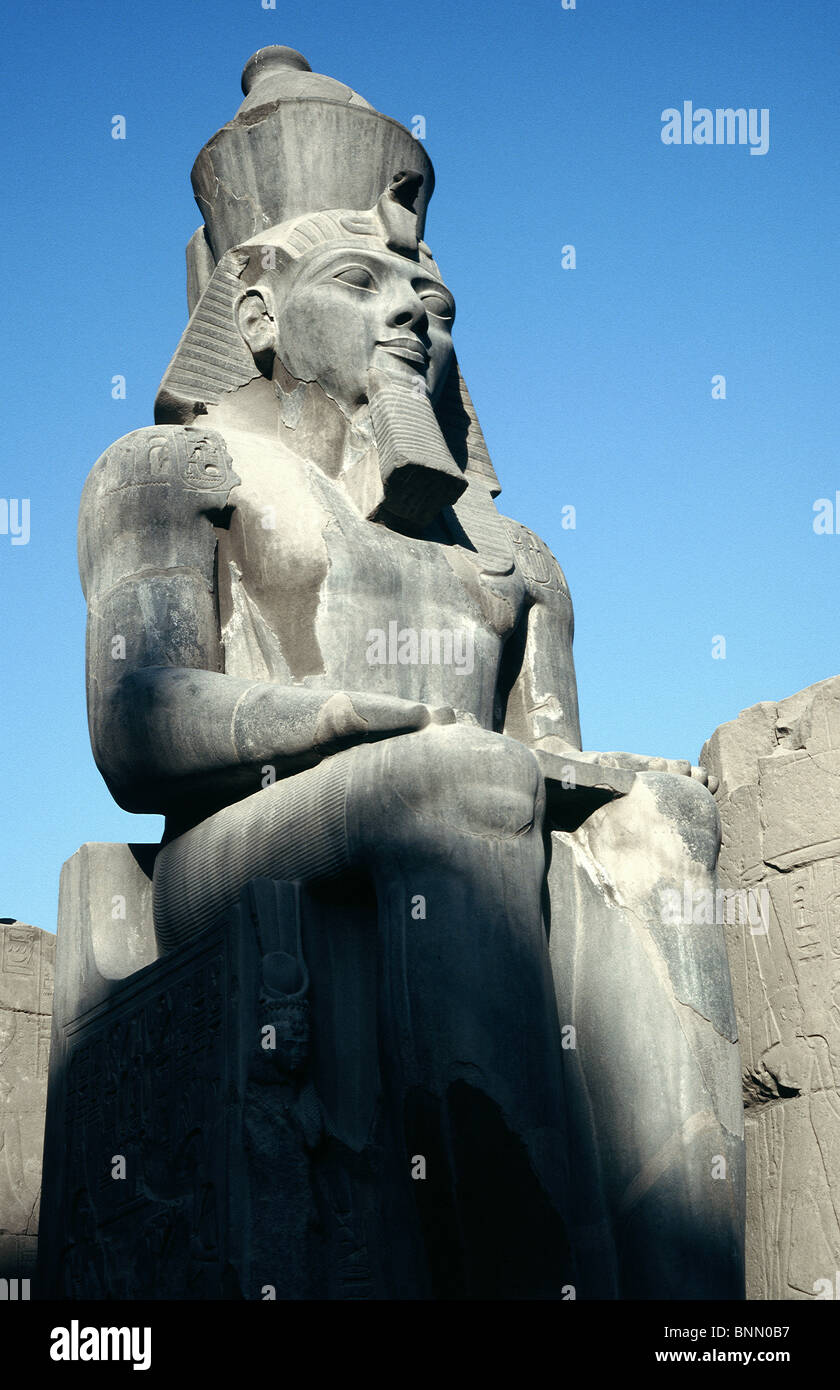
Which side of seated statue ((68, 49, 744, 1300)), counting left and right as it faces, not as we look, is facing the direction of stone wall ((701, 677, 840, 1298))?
left

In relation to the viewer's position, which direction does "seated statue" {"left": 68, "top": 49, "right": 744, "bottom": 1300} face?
facing the viewer and to the right of the viewer
